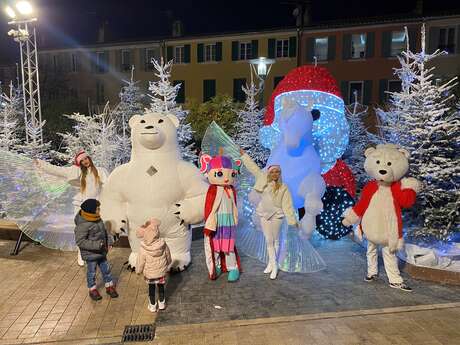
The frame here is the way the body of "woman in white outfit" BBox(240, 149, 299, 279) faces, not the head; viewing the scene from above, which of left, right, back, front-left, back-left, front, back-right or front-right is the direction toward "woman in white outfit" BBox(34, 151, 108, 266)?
right

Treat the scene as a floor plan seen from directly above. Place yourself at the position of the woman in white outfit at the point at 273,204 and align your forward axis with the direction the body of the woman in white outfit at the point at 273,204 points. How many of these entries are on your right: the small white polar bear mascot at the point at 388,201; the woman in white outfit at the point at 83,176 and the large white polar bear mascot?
2

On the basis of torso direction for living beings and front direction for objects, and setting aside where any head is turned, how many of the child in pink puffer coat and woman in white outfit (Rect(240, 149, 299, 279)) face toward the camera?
1

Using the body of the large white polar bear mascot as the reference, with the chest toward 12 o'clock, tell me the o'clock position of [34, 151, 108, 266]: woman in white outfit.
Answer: The woman in white outfit is roughly at 4 o'clock from the large white polar bear mascot.

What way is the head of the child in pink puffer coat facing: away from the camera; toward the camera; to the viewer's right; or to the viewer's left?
away from the camera

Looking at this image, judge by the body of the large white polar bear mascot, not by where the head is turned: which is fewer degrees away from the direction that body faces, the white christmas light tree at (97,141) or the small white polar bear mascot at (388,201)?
the small white polar bear mascot

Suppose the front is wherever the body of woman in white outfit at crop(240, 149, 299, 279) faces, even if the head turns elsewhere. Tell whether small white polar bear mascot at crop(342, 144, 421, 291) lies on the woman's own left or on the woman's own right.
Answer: on the woman's own left

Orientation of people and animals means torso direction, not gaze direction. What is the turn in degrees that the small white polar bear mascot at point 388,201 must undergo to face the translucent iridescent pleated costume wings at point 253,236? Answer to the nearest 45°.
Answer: approximately 90° to its right

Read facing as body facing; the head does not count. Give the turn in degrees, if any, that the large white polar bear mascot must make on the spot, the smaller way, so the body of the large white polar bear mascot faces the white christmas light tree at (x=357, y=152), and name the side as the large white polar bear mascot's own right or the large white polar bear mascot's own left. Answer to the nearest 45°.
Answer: approximately 135° to the large white polar bear mascot's own left

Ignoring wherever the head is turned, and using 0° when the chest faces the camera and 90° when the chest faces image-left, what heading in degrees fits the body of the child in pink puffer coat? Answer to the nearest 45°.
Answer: approximately 180°

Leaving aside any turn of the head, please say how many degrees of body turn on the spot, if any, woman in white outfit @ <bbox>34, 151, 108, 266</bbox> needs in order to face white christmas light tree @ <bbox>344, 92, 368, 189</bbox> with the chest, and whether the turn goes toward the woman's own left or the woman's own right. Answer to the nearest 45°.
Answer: approximately 90° to the woman's own left

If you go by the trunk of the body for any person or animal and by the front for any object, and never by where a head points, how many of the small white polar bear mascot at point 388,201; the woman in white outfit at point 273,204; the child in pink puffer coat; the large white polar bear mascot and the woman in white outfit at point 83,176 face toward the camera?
4
